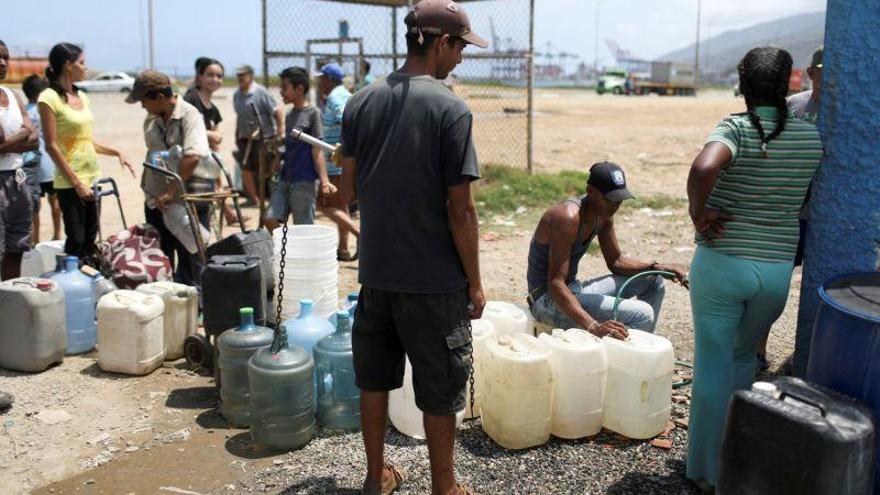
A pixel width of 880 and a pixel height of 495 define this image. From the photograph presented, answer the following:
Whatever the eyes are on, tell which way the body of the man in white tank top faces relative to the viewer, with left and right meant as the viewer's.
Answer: facing the viewer and to the right of the viewer

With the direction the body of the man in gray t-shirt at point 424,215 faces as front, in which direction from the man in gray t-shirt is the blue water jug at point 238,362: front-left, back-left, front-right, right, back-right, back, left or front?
left

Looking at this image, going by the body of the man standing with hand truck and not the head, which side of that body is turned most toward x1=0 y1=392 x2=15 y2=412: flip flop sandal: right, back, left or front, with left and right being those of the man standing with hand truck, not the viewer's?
front

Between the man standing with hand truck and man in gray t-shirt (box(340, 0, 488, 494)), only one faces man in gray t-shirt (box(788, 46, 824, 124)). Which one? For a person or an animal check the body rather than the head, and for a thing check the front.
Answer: man in gray t-shirt (box(340, 0, 488, 494))

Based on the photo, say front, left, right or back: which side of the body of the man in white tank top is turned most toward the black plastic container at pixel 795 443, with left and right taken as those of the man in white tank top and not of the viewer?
front

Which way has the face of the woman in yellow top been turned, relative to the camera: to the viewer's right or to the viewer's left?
to the viewer's right

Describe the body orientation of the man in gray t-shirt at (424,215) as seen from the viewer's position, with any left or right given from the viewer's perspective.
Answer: facing away from the viewer and to the right of the viewer

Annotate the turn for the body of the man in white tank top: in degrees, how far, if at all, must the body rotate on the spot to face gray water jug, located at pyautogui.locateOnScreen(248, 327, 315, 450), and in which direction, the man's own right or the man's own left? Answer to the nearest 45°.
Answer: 0° — they already face it

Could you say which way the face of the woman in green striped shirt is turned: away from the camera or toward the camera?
away from the camera

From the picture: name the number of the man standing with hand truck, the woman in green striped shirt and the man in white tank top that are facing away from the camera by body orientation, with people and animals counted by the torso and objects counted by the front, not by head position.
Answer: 1

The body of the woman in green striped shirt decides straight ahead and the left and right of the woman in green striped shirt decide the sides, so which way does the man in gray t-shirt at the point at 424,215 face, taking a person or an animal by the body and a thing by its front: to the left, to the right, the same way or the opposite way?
the same way

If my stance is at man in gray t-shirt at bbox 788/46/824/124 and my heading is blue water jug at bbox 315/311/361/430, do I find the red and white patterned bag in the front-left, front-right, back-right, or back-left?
front-right

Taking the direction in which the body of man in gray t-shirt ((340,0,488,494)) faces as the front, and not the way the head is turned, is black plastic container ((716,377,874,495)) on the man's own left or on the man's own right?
on the man's own right

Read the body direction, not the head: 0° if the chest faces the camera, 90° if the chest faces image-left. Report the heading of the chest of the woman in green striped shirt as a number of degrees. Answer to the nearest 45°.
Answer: approximately 180°

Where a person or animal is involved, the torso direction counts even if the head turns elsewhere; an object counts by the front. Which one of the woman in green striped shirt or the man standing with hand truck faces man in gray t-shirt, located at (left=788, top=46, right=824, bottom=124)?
the woman in green striped shirt
